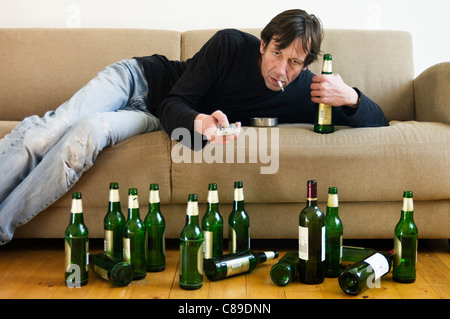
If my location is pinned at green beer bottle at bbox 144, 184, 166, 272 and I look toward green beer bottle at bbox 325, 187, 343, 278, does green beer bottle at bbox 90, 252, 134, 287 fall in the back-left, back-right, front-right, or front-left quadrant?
back-right

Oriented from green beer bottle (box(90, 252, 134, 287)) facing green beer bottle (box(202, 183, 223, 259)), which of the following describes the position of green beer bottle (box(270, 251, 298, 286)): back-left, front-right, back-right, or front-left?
front-right

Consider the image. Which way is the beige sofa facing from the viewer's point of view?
toward the camera
